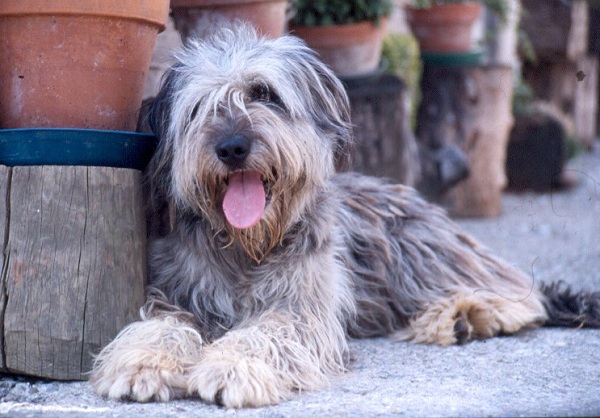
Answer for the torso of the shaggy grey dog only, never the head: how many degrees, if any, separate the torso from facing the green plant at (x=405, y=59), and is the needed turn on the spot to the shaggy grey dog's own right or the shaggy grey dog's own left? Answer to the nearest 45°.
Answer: approximately 135° to the shaggy grey dog's own right

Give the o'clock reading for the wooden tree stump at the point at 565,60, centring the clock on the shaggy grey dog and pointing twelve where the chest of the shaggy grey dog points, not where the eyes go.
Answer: The wooden tree stump is roughly at 5 o'clock from the shaggy grey dog.

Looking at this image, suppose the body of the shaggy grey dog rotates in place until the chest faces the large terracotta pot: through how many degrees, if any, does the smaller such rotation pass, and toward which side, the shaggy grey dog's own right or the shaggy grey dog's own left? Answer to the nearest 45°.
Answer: approximately 45° to the shaggy grey dog's own right

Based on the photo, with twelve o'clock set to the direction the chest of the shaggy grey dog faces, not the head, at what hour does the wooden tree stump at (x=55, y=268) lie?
The wooden tree stump is roughly at 1 o'clock from the shaggy grey dog.

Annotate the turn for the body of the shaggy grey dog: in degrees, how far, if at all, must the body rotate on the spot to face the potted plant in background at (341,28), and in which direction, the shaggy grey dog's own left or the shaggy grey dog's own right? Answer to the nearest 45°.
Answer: approximately 135° to the shaggy grey dog's own right

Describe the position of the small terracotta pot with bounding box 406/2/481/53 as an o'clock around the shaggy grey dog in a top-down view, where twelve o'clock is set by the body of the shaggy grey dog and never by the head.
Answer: The small terracotta pot is roughly at 5 o'clock from the shaggy grey dog.

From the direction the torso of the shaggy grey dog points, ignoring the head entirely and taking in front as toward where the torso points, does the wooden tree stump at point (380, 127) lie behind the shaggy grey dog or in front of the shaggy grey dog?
behind

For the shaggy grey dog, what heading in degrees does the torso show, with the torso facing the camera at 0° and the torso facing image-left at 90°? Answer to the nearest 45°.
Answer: approximately 45°

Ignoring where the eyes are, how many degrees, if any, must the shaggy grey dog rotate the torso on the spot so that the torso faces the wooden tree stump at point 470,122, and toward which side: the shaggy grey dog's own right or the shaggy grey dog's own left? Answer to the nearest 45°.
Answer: approximately 135° to the shaggy grey dog's own right

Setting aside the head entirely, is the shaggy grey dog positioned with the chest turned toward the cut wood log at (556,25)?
no

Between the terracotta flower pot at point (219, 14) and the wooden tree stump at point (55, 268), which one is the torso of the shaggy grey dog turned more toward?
the wooden tree stump

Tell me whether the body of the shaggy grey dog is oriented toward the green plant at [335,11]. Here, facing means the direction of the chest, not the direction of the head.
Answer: no

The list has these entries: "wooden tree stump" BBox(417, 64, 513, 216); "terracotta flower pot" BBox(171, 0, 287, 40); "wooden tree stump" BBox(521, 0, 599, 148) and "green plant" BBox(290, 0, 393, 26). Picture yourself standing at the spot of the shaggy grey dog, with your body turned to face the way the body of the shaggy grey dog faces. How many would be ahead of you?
0

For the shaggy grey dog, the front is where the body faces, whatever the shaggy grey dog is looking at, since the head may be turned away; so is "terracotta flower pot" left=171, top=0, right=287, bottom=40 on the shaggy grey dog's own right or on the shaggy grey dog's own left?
on the shaggy grey dog's own right
